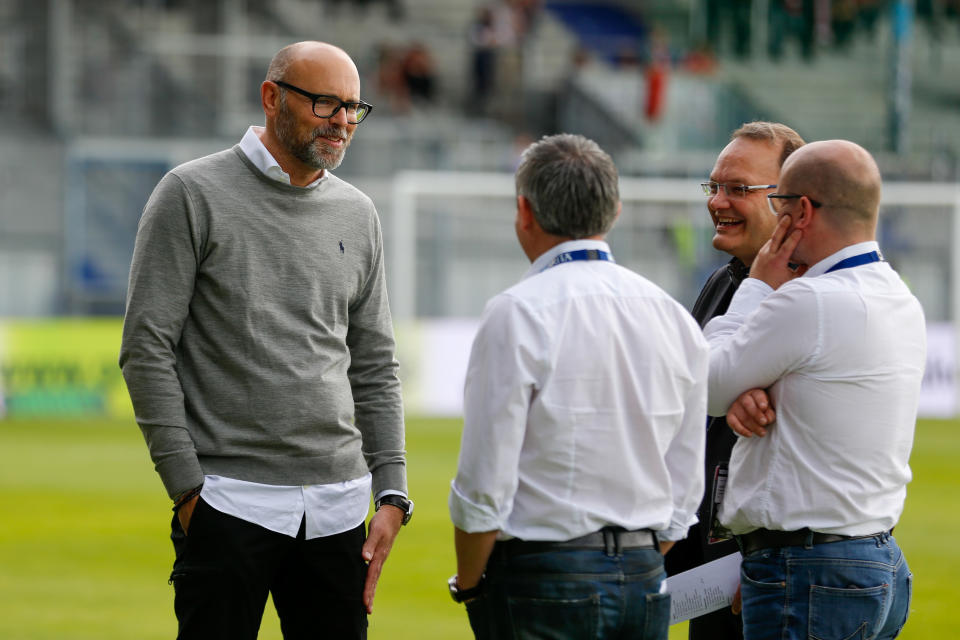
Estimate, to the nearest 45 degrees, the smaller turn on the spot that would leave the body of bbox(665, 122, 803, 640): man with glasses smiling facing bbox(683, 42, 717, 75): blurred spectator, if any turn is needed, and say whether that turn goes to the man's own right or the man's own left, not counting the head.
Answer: approximately 135° to the man's own right

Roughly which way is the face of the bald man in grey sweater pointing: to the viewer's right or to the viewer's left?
to the viewer's right

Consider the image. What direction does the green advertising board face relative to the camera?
toward the camera

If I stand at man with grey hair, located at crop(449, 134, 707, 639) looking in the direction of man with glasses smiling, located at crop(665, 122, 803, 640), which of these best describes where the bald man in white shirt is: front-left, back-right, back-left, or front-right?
front-right

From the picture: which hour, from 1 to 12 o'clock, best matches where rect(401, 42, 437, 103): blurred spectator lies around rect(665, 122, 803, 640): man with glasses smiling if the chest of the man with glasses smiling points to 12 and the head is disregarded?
The blurred spectator is roughly at 4 o'clock from the man with glasses smiling.

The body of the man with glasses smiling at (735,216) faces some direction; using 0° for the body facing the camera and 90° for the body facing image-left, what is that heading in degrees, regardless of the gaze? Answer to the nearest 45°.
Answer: approximately 45°

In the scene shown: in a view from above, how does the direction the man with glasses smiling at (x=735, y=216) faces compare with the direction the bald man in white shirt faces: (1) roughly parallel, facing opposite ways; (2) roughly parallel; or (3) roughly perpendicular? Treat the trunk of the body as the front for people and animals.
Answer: roughly perpendicular

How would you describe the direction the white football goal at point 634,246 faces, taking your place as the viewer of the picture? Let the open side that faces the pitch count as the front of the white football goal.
facing the viewer

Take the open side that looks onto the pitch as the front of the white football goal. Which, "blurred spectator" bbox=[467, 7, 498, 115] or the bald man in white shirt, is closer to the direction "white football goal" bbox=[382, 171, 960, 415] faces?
the bald man in white shirt

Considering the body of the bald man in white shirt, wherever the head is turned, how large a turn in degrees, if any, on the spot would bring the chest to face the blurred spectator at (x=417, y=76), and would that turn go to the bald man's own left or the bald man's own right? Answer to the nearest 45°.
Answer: approximately 45° to the bald man's own right

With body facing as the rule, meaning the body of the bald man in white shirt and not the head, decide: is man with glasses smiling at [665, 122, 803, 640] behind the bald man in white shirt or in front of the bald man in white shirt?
in front

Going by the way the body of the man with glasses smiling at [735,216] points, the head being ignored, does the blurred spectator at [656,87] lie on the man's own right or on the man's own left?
on the man's own right

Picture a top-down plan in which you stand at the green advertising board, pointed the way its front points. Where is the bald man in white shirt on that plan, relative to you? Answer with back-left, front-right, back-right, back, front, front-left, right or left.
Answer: front

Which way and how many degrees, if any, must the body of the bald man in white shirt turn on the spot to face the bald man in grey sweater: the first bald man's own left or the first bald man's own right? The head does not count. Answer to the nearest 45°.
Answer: approximately 45° to the first bald man's own left

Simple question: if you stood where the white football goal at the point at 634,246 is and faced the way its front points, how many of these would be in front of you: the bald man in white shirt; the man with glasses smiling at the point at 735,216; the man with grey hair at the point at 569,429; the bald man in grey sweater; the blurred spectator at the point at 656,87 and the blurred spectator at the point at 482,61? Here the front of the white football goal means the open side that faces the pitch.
4

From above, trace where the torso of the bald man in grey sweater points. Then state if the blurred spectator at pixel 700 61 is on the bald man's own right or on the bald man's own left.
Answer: on the bald man's own left

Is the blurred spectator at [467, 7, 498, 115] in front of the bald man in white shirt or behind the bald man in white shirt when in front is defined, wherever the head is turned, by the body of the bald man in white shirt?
in front

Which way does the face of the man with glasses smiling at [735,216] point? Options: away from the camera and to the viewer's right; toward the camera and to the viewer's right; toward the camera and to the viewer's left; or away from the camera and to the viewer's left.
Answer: toward the camera and to the viewer's left

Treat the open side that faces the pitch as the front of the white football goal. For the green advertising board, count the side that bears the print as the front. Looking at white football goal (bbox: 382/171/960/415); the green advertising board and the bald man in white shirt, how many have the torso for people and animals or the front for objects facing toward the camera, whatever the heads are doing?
2

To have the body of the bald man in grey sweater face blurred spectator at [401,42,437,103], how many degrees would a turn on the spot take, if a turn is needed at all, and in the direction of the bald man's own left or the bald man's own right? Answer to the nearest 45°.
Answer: approximately 135° to the bald man's own left

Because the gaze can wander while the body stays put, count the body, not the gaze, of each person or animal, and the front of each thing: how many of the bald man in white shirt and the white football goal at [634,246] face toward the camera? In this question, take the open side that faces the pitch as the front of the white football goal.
1
